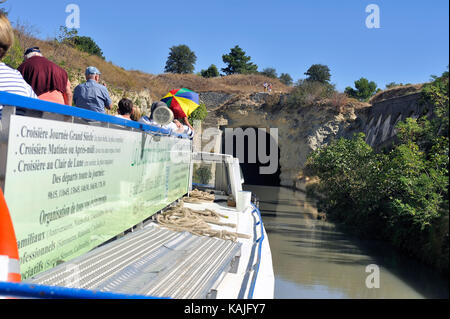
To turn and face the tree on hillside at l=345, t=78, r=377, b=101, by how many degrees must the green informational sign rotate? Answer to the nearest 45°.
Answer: approximately 90° to its left

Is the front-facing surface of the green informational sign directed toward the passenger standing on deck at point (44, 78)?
no

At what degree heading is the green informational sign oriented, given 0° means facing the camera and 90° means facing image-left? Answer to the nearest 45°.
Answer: approximately 315°

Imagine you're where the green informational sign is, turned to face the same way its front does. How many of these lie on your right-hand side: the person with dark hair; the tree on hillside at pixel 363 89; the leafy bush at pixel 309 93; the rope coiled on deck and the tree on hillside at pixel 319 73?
0

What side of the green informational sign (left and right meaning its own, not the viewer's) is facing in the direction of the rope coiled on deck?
left

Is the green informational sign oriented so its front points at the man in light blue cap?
no

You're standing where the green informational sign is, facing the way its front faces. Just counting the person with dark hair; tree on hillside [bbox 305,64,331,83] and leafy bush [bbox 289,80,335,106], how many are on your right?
0

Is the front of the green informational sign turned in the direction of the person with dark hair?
no
